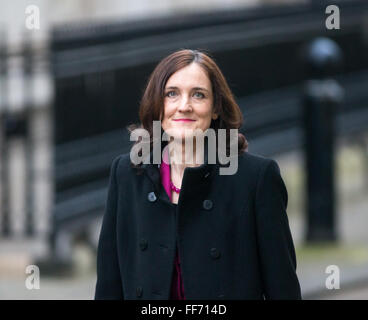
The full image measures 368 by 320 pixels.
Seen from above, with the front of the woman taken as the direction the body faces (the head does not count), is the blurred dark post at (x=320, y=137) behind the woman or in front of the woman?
behind

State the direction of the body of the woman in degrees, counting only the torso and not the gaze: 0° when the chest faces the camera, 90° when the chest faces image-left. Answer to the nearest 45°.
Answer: approximately 0°

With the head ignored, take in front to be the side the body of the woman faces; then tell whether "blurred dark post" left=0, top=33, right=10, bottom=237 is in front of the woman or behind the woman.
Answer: behind
